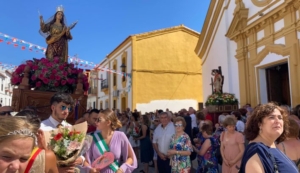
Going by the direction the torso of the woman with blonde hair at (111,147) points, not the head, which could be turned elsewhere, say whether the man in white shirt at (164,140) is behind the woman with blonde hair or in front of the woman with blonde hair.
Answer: behind

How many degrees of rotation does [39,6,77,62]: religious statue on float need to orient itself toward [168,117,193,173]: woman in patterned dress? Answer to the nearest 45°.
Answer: approximately 45° to its left

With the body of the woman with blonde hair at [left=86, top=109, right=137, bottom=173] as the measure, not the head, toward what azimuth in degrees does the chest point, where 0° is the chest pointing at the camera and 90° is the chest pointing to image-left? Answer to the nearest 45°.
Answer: approximately 45°

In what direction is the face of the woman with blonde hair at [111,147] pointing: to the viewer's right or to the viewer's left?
to the viewer's left

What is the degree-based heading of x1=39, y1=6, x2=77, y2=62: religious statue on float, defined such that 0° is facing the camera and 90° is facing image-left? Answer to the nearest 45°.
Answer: approximately 0°
